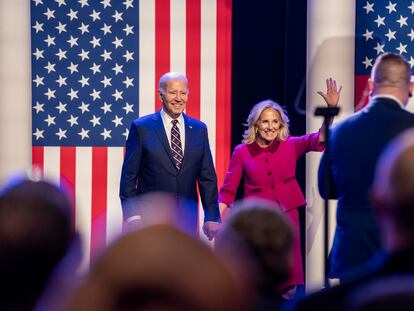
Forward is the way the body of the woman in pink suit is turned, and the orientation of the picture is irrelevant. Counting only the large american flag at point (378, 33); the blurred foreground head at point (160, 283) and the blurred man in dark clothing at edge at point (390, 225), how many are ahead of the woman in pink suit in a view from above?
2

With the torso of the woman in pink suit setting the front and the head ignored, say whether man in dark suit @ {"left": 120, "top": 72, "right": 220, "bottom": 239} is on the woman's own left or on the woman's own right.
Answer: on the woman's own right

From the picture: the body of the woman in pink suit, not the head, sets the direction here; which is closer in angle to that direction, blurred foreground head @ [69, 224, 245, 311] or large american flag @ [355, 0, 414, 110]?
the blurred foreground head

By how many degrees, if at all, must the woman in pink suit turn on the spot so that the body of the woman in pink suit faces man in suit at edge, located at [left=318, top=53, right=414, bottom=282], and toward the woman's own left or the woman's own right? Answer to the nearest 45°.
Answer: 0° — they already face them

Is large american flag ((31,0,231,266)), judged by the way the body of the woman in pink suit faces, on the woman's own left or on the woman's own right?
on the woman's own right

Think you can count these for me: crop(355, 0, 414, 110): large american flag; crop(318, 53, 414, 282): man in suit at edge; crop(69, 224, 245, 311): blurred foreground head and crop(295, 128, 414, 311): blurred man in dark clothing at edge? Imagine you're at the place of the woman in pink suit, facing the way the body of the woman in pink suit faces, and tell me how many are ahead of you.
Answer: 3

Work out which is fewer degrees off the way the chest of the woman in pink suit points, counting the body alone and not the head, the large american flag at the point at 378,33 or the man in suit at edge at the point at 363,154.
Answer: the man in suit at edge

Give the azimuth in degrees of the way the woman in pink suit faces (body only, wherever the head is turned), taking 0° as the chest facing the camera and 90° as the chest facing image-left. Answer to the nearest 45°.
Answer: approximately 0°

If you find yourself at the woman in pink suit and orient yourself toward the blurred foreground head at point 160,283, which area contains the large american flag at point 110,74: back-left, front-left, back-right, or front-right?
back-right

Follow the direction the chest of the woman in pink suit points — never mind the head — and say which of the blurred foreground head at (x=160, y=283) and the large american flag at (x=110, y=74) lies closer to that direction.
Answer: the blurred foreground head

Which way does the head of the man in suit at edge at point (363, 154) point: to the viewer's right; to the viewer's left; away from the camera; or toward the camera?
away from the camera

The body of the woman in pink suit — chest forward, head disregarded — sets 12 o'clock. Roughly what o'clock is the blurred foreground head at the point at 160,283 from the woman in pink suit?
The blurred foreground head is roughly at 12 o'clock from the woman in pink suit.
